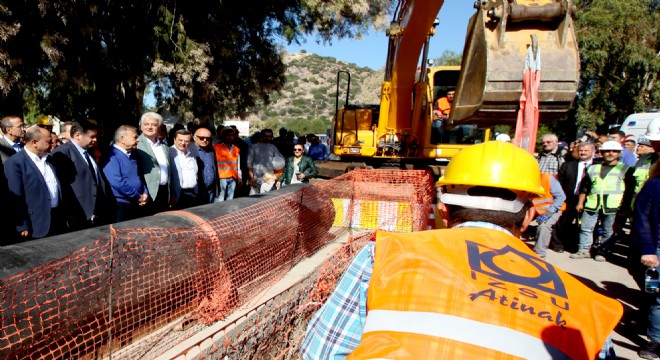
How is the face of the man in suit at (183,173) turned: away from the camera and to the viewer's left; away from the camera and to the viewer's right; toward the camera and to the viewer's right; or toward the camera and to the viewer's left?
toward the camera and to the viewer's right

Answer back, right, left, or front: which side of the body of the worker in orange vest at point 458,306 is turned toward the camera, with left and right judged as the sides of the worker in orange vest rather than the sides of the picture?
back

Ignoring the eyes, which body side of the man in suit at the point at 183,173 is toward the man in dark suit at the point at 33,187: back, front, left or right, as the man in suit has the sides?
right

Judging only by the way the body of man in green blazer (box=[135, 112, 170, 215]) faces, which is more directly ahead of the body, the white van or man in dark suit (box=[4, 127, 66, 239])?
the white van

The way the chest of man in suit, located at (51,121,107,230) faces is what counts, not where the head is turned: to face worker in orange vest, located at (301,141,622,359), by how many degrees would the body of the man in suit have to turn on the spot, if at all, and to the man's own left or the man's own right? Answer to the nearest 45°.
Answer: approximately 45° to the man's own right

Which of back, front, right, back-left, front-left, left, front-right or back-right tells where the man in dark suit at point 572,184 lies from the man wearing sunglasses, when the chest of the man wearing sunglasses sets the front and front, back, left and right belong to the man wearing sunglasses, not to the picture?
front-left

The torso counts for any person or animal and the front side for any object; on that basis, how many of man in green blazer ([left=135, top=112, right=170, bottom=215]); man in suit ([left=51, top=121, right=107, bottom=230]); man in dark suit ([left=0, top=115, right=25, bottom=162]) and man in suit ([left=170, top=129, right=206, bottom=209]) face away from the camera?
0

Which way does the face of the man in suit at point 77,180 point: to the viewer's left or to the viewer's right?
to the viewer's right

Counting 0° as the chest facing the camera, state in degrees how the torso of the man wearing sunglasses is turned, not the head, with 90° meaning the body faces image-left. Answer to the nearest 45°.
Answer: approximately 315°

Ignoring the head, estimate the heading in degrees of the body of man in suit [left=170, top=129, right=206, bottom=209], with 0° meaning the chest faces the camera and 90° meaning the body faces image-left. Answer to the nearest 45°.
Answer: approximately 315°

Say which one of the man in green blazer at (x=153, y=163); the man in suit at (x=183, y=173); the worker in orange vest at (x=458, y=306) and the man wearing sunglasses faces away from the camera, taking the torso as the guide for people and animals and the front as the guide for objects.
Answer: the worker in orange vest

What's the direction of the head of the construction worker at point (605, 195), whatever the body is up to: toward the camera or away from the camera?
toward the camera

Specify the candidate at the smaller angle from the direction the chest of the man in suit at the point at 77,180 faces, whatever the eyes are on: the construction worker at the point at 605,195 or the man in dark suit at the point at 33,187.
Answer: the construction worker

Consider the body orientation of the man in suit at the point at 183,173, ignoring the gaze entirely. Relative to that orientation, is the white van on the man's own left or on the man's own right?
on the man's own left

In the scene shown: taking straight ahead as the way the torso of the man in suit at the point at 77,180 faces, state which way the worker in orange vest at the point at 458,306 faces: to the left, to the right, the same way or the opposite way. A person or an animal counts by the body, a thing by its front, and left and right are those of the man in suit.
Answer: to the left
